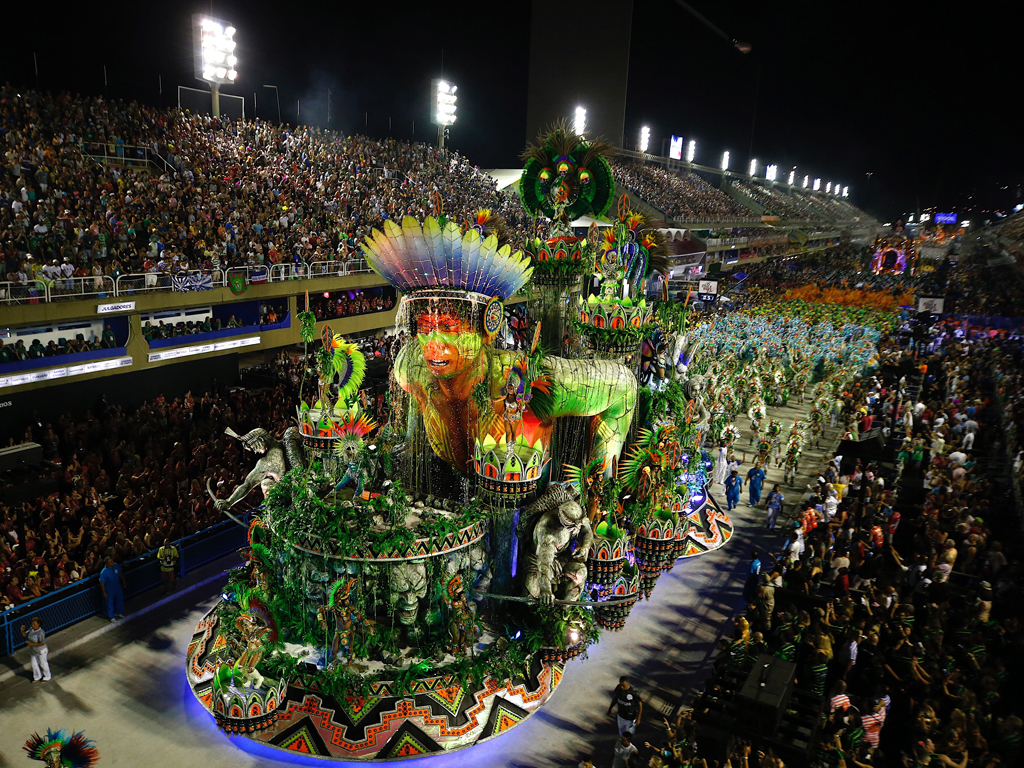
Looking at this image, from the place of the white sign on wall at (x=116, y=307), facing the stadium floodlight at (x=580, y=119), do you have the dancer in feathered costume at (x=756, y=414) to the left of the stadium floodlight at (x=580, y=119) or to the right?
right

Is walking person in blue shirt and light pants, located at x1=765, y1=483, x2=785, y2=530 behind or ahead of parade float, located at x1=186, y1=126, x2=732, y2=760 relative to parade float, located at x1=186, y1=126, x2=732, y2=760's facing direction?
behind

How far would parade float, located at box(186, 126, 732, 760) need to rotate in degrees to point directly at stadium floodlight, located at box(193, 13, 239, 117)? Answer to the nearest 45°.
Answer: approximately 90° to its right

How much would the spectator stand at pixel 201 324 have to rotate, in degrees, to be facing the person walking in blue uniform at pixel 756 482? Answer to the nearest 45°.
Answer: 0° — it already faces them

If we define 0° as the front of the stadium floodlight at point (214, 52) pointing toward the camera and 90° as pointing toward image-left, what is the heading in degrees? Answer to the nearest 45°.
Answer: approximately 315°

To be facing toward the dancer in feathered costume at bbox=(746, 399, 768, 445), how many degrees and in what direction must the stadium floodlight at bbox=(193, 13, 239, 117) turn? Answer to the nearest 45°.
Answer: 0° — it already faces them

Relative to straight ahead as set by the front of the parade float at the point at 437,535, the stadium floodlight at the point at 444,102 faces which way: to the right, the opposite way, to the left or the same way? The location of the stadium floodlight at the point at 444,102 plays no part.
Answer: to the left

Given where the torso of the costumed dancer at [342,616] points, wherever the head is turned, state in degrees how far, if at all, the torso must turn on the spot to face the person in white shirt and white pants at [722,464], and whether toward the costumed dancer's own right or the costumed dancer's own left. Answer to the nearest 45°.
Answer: approximately 135° to the costumed dancer's own left

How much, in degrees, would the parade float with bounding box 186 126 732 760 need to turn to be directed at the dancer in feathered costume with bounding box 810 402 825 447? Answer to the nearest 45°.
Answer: approximately 180°

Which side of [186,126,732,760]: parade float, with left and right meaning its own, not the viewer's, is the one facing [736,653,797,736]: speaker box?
left

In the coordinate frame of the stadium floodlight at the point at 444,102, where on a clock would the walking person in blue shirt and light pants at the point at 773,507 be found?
The walking person in blue shirt and light pants is roughly at 1 o'clock from the stadium floodlight.

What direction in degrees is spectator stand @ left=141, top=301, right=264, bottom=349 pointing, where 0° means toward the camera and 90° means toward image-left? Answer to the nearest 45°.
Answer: approximately 315°
